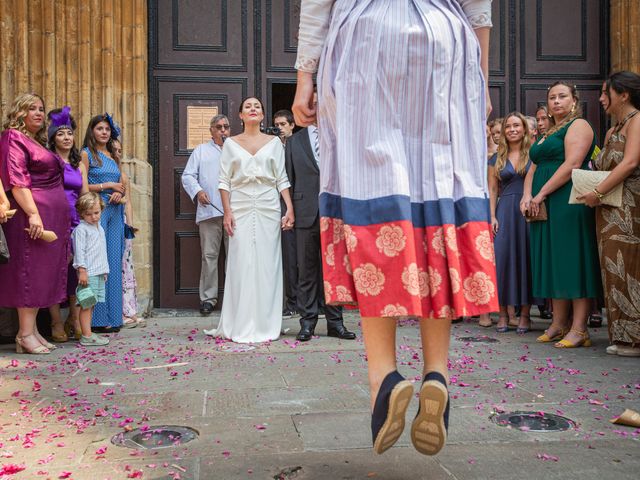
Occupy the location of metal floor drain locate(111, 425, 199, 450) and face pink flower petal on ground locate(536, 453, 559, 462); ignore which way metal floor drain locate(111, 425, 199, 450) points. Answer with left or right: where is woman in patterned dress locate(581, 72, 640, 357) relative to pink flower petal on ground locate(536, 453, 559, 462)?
left

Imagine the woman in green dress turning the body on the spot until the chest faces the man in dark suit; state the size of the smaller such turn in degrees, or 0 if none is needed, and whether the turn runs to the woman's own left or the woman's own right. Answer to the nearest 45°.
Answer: approximately 45° to the woman's own right

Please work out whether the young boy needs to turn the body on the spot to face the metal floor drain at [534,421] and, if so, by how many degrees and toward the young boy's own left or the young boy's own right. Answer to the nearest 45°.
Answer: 0° — they already face it

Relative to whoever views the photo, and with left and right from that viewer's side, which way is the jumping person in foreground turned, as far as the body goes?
facing away from the viewer
